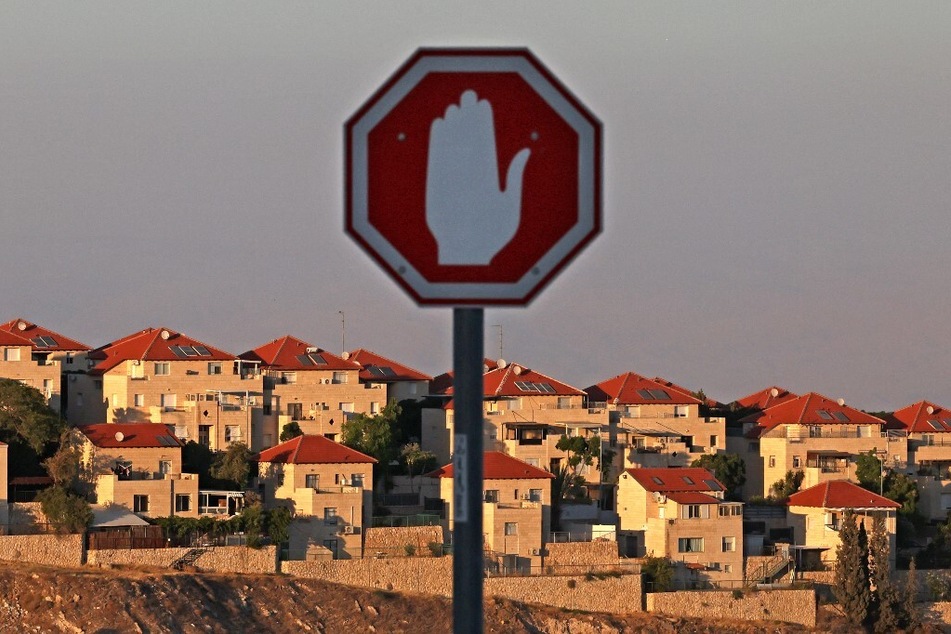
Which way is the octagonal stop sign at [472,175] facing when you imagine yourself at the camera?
facing the viewer
